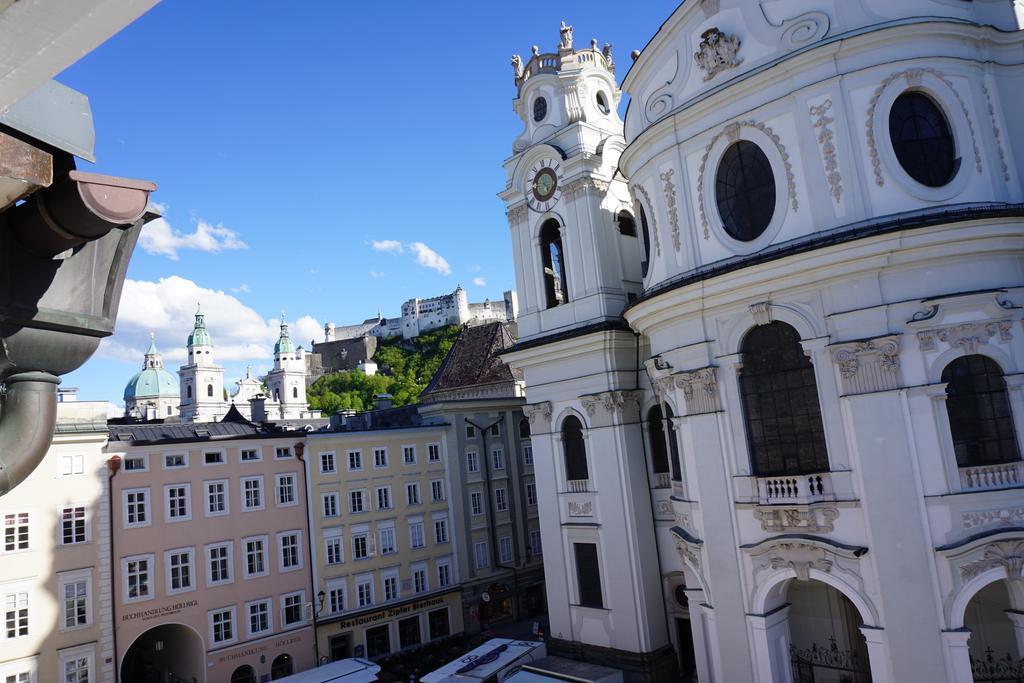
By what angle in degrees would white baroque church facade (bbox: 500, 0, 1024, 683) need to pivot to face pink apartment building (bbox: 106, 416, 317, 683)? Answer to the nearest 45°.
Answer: approximately 45° to its right

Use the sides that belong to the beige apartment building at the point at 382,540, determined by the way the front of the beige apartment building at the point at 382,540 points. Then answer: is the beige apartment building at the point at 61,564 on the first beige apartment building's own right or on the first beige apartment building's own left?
on the first beige apartment building's own right

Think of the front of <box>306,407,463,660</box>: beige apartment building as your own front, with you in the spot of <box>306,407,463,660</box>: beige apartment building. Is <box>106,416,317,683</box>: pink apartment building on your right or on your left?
on your right

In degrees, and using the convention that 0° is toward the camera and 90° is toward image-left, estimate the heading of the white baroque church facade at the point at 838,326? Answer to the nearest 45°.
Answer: approximately 45°

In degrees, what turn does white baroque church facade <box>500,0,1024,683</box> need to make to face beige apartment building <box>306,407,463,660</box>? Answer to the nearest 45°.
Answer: approximately 90° to its right

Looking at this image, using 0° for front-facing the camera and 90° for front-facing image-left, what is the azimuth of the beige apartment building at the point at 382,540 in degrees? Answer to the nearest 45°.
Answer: approximately 0°

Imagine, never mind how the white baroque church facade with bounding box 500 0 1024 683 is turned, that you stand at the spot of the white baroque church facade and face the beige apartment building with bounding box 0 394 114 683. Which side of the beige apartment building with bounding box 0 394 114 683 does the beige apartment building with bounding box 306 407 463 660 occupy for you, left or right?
right

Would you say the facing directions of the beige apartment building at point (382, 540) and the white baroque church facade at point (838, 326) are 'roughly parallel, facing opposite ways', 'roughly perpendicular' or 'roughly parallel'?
roughly perpendicular

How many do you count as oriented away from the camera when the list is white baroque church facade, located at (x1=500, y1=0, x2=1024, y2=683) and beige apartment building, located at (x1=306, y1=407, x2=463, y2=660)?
0

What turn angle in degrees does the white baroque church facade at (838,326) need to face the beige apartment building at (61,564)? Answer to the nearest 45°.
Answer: approximately 45° to its right
